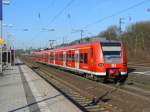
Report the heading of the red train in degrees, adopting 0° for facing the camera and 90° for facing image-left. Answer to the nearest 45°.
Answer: approximately 315°
